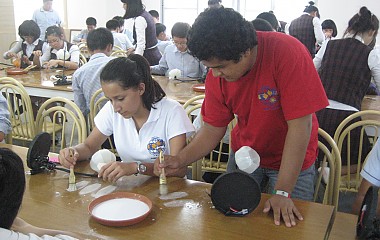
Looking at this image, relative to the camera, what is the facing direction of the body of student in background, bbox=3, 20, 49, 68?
toward the camera

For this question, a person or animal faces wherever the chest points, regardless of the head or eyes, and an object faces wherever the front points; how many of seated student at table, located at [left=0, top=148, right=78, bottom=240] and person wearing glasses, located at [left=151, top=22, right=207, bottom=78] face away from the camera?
1

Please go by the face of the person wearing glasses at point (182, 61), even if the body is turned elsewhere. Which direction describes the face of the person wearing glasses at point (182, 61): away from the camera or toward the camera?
toward the camera

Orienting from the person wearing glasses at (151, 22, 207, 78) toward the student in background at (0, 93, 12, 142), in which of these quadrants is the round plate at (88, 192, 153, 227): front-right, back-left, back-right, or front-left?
front-left

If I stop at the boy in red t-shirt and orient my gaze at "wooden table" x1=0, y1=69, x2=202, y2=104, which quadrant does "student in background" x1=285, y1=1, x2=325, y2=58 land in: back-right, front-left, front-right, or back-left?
front-right

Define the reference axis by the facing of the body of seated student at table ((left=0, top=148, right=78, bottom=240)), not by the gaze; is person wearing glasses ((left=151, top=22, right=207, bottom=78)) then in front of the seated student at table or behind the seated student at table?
in front

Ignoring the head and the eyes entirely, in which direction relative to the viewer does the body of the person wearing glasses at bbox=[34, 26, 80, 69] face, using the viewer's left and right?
facing the viewer and to the left of the viewer

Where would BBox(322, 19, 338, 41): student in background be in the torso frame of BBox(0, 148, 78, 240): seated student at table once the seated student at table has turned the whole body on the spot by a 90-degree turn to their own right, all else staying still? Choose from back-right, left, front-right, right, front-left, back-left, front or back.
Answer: front-left

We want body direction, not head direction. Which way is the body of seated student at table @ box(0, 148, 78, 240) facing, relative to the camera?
away from the camera

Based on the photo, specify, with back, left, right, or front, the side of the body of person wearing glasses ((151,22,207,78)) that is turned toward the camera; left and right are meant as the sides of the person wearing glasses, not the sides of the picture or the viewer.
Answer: front

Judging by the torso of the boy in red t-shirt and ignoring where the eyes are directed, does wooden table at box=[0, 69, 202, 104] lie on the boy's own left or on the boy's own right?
on the boy's own right

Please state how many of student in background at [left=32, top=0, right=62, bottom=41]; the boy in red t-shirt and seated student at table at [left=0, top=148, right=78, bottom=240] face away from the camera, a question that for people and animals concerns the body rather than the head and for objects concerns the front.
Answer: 1

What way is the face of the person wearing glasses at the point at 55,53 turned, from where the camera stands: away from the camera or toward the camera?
toward the camera

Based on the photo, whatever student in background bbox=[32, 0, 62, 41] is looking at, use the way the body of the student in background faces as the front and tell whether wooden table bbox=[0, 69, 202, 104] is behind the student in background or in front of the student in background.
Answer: in front
